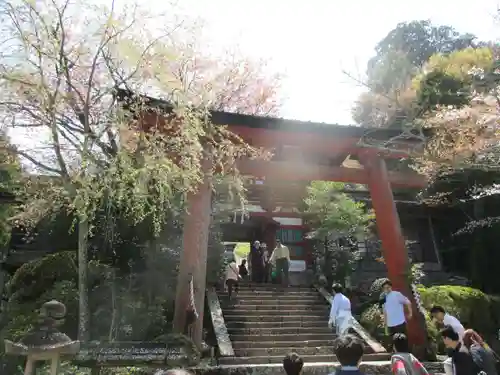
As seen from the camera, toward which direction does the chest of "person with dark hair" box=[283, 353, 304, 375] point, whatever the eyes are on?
away from the camera

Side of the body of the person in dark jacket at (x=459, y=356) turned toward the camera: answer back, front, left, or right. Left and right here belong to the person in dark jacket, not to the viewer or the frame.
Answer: left

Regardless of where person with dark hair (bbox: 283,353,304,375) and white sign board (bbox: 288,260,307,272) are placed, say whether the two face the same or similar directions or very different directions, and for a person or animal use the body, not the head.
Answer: very different directions

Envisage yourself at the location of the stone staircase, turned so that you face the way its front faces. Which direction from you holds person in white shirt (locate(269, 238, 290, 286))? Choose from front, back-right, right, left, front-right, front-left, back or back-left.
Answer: back

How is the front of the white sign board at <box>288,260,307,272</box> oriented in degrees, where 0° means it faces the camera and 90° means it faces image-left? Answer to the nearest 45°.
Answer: approximately 0°

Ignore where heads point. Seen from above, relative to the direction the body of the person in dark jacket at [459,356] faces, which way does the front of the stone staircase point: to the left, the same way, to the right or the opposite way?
to the left

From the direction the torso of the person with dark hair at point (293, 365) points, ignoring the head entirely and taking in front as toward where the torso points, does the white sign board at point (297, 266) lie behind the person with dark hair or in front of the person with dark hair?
in front

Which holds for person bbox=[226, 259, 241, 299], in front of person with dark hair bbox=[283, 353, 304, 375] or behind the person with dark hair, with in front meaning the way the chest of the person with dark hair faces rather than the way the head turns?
in front

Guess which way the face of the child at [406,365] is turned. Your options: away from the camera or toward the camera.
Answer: away from the camera

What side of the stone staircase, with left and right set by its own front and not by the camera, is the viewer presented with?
front

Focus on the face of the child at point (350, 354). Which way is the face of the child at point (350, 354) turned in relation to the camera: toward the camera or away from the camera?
away from the camera

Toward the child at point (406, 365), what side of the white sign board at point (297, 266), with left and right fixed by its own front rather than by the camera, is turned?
front
